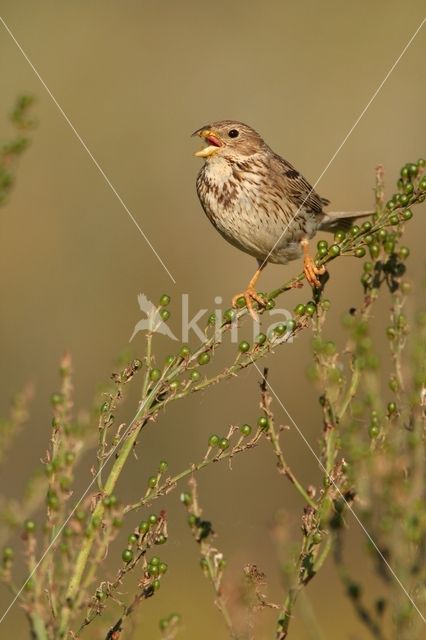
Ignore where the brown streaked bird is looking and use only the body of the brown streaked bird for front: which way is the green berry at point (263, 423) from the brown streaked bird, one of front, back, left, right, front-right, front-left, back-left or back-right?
front-left

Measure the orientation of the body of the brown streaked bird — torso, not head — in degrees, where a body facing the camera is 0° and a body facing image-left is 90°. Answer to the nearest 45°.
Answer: approximately 45°

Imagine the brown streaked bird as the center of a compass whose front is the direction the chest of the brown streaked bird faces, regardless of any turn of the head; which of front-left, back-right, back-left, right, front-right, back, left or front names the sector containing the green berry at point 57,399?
front-right
